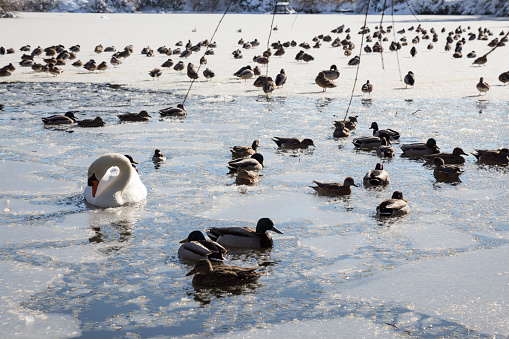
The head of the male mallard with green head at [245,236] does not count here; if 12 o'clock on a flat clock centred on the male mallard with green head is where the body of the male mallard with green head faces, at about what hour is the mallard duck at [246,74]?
The mallard duck is roughly at 9 o'clock from the male mallard with green head.

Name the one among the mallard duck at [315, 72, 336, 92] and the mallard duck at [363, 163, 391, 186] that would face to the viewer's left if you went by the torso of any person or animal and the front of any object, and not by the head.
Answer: the mallard duck at [315, 72, 336, 92]

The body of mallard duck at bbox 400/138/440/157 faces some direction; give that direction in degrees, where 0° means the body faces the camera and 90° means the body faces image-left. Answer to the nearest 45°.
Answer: approximately 270°

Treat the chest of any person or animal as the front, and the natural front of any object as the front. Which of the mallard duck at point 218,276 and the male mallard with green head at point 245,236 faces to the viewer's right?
the male mallard with green head

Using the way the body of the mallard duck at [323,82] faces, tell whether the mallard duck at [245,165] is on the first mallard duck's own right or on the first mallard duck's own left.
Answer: on the first mallard duck's own left
